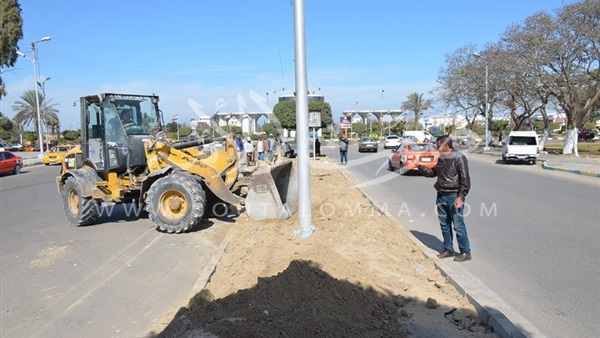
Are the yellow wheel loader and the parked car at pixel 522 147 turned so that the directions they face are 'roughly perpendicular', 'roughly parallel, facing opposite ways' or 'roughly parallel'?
roughly perpendicular

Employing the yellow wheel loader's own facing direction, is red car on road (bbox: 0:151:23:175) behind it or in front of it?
behind

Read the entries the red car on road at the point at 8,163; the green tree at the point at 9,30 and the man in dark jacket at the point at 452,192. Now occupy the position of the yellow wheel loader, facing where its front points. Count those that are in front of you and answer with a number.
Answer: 1

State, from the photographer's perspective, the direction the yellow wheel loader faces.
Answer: facing the viewer and to the right of the viewer
